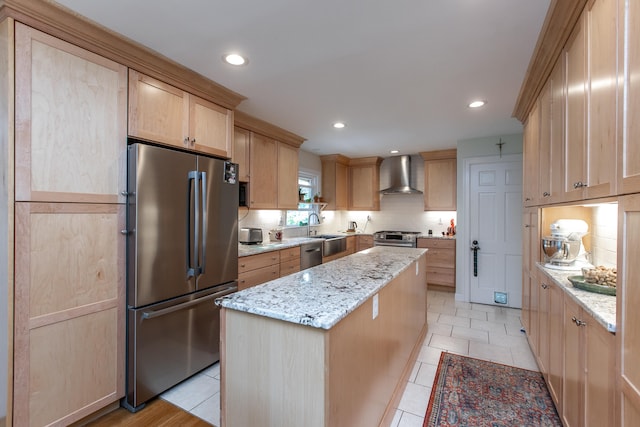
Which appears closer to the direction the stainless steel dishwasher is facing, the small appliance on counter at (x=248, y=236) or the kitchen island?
the kitchen island

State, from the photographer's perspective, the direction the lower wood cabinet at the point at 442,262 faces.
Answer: facing the viewer

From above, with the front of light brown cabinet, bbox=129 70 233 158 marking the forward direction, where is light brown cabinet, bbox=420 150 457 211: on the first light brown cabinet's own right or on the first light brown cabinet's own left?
on the first light brown cabinet's own left

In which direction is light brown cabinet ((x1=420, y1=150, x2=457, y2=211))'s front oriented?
toward the camera

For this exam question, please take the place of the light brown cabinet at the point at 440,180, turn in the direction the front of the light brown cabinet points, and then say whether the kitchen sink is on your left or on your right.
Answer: on your right

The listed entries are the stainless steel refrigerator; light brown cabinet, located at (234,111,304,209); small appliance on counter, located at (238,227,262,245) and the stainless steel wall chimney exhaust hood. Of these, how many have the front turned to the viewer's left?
0

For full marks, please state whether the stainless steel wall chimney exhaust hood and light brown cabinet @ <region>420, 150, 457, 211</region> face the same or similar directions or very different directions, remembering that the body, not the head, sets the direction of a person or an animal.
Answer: same or similar directions

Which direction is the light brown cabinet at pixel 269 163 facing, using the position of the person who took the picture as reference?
facing the viewer and to the right of the viewer

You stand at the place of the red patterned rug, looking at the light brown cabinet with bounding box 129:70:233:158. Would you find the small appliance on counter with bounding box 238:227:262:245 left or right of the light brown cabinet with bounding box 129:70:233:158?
right

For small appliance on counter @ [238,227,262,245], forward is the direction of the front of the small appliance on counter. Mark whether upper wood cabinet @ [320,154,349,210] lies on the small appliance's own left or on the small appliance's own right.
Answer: on the small appliance's own left

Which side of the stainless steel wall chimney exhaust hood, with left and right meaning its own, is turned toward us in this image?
front

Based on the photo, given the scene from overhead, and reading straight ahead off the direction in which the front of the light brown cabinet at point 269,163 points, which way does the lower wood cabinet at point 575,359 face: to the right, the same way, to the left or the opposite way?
the opposite way

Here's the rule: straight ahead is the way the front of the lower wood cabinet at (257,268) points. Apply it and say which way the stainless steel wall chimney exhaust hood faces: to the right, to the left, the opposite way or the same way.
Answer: to the right

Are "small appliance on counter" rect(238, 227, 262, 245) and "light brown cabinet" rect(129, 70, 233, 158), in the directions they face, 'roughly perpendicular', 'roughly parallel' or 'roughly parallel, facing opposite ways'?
roughly parallel

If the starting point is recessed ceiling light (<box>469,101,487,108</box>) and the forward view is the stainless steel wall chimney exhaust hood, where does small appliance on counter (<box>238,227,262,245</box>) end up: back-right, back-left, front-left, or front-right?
front-left

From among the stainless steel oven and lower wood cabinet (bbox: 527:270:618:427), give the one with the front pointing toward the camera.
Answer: the stainless steel oven

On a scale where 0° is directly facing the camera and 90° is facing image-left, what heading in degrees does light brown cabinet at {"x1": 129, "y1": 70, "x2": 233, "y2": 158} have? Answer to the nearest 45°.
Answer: approximately 315°

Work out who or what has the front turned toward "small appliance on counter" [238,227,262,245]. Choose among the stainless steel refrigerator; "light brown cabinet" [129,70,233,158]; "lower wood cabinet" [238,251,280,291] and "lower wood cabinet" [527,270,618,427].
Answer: "lower wood cabinet" [527,270,618,427]
